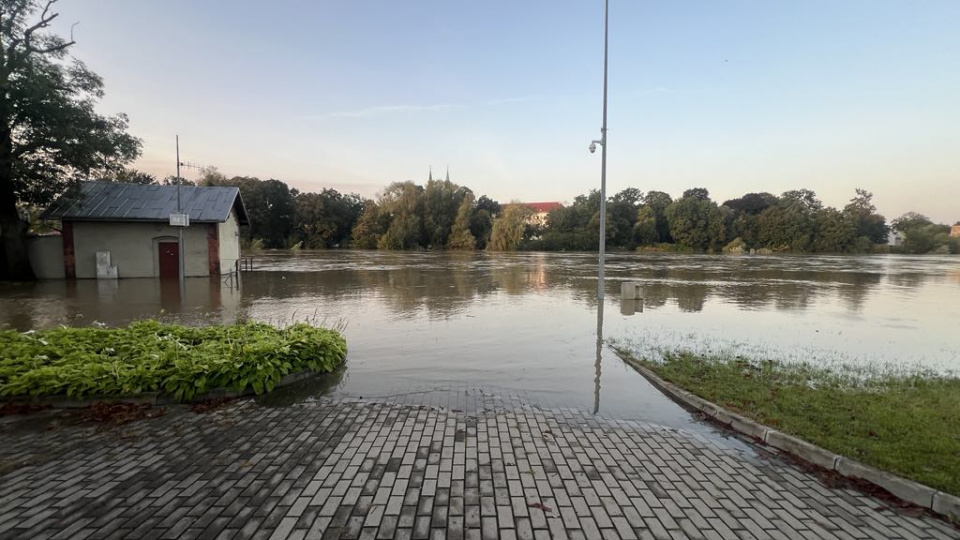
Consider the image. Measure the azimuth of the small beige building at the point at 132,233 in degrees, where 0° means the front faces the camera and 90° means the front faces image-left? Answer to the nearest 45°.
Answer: approximately 0°

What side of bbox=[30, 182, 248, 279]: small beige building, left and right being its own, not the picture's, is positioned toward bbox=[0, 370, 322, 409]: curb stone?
front

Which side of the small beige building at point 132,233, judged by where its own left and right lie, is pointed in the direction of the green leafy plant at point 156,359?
front

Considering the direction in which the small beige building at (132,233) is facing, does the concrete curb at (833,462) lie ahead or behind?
ahead
